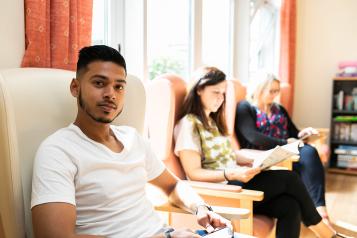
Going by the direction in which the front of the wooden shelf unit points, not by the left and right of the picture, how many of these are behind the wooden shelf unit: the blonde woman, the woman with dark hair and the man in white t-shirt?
0

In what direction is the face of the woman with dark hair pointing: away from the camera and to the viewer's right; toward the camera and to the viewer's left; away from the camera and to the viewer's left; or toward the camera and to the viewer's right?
toward the camera and to the viewer's right

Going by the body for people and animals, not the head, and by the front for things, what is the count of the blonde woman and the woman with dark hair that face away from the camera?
0

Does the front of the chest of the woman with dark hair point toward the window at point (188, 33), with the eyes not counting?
no

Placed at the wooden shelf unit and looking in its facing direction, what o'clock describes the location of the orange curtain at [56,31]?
The orange curtain is roughly at 11 o'clock from the wooden shelf unit.

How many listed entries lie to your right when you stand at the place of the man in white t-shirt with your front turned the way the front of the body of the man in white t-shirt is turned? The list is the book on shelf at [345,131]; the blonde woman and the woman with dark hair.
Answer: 0

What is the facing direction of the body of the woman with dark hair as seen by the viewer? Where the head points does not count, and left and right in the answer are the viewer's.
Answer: facing the viewer and to the right of the viewer

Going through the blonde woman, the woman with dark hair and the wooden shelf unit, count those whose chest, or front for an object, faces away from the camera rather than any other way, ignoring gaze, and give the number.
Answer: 0

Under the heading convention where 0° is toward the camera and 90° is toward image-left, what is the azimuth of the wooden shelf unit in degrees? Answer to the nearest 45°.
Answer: approximately 45°

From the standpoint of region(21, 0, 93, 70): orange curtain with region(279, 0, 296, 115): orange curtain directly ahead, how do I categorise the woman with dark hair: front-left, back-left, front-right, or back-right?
front-right

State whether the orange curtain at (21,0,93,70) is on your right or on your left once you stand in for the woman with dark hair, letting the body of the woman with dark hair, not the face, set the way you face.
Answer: on your right

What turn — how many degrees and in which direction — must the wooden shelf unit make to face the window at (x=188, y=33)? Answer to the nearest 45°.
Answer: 0° — it already faces it
